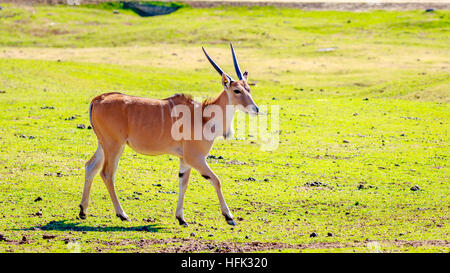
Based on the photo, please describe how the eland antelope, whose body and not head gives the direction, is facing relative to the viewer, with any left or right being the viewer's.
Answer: facing to the right of the viewer
